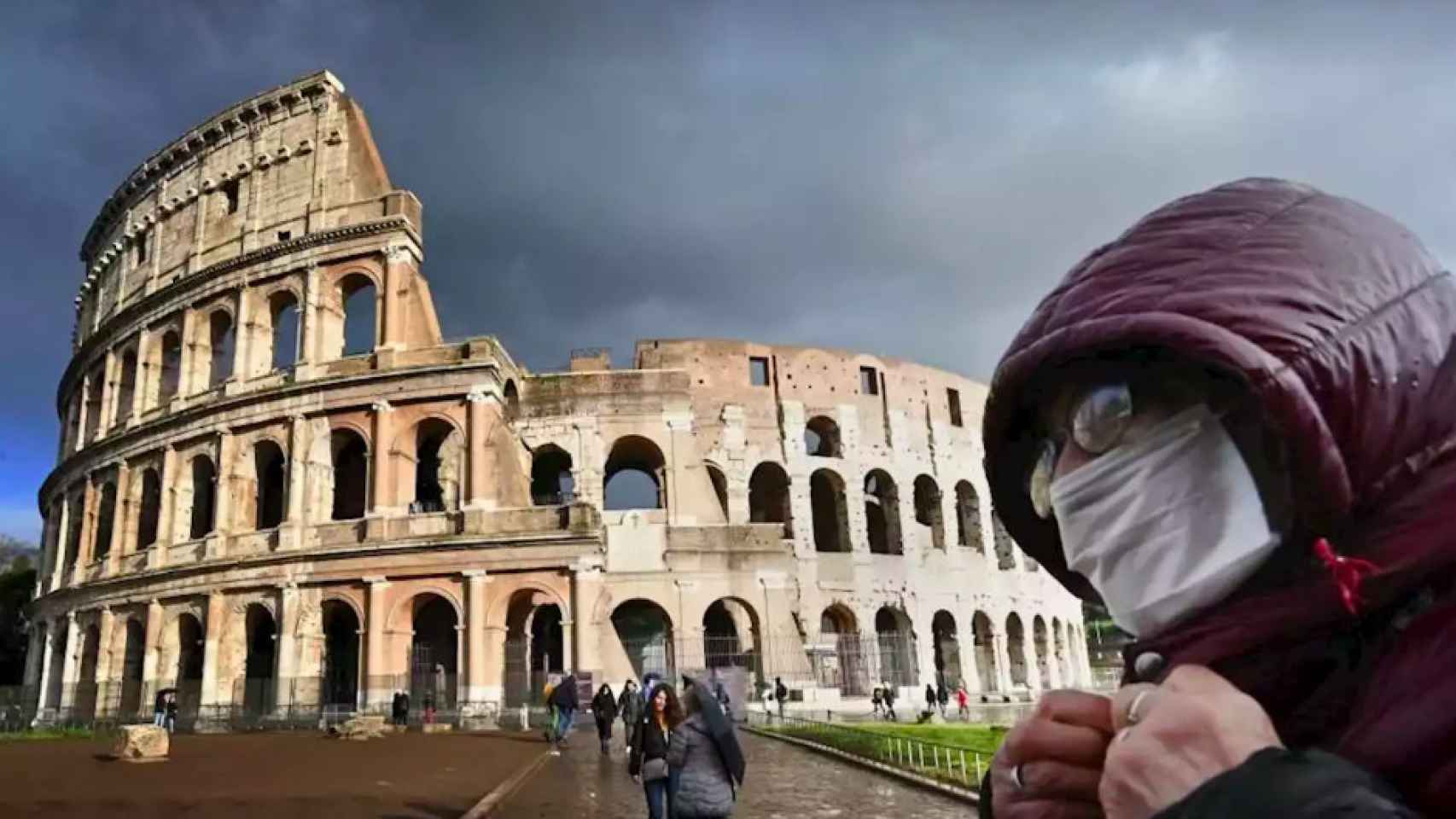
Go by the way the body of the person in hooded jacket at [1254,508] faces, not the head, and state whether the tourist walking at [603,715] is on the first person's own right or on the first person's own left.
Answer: on the first person's own right

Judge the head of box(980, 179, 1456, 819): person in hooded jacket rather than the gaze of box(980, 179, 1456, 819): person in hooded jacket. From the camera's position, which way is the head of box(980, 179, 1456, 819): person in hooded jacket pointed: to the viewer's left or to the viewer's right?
to the viewer's left

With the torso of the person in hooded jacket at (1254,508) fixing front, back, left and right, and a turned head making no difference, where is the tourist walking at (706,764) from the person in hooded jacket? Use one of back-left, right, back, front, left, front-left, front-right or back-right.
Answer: right

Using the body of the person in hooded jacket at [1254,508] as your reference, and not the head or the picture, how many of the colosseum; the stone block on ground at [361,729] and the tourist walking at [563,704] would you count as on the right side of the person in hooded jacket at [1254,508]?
3

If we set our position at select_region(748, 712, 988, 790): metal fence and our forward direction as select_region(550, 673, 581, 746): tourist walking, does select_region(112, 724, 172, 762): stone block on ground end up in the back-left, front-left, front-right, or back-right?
front-left

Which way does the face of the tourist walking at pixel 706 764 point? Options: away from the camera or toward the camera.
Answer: away from the camera

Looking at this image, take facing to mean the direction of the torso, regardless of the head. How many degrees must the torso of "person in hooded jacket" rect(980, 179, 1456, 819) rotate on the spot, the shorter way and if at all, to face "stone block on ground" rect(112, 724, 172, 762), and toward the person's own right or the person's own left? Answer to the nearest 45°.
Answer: approximately 90° to the person's own right

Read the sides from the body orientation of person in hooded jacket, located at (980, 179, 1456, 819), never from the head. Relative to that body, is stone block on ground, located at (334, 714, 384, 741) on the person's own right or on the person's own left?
on the person's own right

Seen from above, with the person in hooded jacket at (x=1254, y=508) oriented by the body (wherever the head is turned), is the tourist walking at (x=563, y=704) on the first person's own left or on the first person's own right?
on the first person's own right

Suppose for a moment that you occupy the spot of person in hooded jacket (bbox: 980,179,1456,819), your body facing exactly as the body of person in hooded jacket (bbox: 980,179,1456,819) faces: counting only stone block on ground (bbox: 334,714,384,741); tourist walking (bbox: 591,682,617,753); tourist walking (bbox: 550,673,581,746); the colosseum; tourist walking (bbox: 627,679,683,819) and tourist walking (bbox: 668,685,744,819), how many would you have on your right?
6

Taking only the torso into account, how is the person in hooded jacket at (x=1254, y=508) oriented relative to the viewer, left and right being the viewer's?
facing the viewer and to the left of the viewer

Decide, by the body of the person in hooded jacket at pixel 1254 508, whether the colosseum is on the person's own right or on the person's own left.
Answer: on the person's own right
